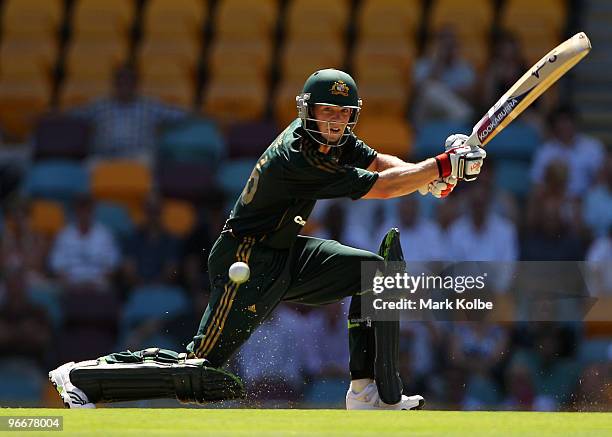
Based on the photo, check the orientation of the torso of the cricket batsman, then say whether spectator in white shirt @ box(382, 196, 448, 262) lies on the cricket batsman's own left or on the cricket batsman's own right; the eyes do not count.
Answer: on the cricket batsman's own left

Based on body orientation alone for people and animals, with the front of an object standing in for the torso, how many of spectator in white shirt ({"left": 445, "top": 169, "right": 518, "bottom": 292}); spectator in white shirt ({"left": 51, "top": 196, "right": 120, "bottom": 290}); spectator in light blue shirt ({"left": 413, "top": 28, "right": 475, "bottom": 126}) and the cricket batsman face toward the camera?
3

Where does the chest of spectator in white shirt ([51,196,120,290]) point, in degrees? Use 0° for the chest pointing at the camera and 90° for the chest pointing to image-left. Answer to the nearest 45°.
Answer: approximately 0°

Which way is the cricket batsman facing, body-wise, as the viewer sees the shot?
to the viewer's right

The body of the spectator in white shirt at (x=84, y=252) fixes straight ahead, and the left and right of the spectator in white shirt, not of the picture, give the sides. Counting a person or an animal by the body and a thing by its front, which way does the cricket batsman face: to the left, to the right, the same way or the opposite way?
to the left

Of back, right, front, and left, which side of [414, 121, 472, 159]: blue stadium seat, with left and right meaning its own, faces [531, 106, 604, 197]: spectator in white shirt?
left

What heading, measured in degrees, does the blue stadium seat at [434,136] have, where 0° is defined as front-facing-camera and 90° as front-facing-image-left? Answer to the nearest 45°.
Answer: approximately 0°

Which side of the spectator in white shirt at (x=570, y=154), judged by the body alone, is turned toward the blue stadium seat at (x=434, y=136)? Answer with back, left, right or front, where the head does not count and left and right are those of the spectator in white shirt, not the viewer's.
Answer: right

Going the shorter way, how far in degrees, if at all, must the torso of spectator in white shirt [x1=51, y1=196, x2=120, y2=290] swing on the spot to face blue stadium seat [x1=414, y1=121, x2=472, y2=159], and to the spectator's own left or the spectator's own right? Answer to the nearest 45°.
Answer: approximately 90° to the spectator's own left

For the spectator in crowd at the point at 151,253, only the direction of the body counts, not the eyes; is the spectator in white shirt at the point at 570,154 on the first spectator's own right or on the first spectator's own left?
on the first spectator's own left

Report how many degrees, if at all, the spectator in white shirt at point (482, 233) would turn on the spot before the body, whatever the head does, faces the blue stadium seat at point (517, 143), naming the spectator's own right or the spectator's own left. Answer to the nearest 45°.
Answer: approximately 180°
